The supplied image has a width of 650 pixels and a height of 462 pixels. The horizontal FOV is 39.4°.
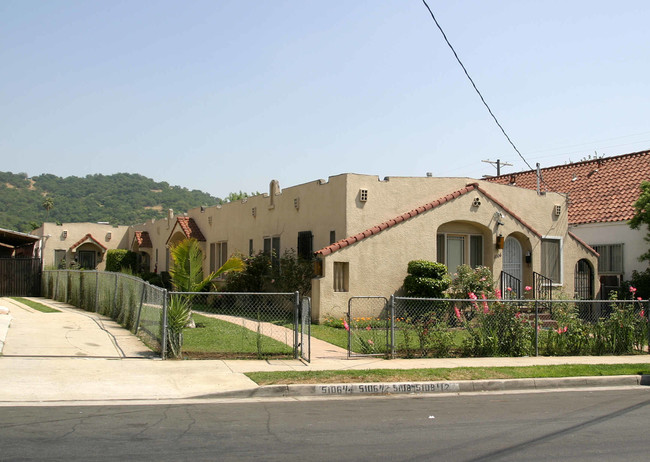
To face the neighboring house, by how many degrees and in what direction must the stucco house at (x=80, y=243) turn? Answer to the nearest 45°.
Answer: approximately 45° to its left

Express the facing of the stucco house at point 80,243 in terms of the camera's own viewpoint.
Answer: facing the viewer

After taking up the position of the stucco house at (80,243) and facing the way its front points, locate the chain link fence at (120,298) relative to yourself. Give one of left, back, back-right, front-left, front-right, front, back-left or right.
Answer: front

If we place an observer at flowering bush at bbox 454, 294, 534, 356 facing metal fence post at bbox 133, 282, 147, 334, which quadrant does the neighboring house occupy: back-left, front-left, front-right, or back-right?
back-right

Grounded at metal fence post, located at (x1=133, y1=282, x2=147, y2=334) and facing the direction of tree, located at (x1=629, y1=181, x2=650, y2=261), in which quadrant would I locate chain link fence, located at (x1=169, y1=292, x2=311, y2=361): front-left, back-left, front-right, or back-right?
front-right

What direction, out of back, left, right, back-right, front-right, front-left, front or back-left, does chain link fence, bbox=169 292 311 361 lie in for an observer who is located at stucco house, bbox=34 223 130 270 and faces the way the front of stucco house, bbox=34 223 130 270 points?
front

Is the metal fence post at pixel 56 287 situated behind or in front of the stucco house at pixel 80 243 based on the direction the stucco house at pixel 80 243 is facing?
in front

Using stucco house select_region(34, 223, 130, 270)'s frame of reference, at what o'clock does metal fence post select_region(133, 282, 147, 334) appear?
The metal fence post is roughly at 12 o'clock from the stucco house.

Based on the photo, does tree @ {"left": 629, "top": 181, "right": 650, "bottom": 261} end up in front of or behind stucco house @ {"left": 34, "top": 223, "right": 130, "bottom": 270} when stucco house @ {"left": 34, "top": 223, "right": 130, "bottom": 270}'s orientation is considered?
in front

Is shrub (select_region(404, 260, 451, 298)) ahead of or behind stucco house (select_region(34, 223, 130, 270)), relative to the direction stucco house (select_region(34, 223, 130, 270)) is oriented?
ahead
